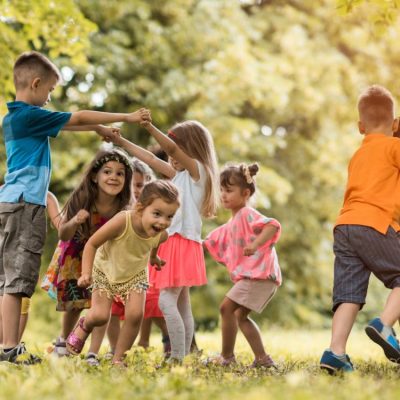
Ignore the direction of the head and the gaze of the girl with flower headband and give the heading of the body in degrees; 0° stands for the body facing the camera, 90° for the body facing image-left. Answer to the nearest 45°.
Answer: approximately 315°

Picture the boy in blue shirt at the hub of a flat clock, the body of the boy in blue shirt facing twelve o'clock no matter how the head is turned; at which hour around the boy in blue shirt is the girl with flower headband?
The girl with flower headband is roughly at 10 o'clock from the boy in blue shirt.

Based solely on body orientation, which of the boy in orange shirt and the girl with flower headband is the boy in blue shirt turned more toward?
the boy in orange shirt

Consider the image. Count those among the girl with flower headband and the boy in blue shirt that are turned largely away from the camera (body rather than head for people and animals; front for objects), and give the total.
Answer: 0

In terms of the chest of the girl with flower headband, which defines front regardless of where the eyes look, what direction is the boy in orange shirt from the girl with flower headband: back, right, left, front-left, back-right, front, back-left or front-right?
front

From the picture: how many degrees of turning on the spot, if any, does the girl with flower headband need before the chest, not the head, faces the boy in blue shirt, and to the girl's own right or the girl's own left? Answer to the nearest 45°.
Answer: approximately 90° to the girl's own right

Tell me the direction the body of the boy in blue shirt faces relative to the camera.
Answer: to the viewer's right

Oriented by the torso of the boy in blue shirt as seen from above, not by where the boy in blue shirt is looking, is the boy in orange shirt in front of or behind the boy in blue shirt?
in front
